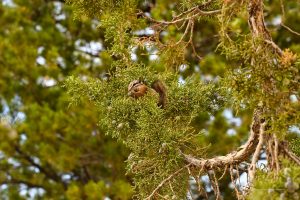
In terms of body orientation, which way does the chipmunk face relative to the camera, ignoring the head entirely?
to the viewer's left

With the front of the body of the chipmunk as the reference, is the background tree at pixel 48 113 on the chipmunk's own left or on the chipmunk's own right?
on the chipmunk's own right
